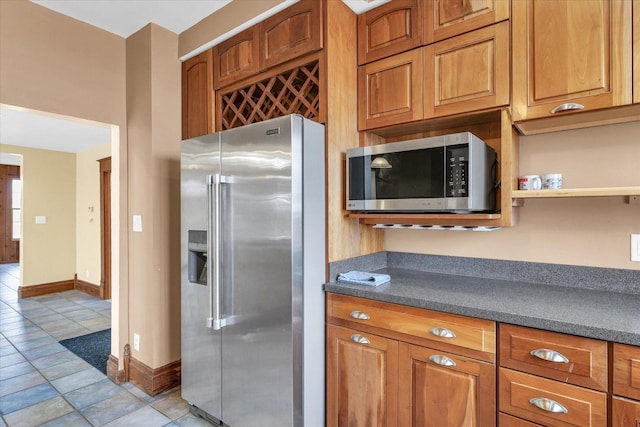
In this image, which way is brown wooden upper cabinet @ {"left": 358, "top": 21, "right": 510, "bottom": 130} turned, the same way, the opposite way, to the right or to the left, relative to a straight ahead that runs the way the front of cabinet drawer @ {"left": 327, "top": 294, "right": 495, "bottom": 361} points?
the same way

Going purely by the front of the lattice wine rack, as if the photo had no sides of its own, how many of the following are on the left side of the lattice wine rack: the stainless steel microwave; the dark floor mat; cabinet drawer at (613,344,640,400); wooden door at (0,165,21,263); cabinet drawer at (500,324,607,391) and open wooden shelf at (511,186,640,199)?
4

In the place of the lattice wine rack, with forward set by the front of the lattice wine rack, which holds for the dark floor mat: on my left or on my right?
on my right

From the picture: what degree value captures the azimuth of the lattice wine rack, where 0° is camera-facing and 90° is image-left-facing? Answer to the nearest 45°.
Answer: approximately 45°

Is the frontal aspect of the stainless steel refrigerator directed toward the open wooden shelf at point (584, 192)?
no

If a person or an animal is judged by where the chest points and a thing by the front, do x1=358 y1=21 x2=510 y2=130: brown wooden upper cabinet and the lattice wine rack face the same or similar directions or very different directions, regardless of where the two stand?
same or similar directions

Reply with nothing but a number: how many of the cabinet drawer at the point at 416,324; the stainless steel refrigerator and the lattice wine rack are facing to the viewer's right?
0

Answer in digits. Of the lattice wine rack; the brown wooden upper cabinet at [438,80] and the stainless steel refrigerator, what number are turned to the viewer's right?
0

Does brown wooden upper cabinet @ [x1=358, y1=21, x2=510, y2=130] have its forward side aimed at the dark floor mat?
no

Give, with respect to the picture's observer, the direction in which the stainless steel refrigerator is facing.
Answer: facing the viewer and to the left of the viewer

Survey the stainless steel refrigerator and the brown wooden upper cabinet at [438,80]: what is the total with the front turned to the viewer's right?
0

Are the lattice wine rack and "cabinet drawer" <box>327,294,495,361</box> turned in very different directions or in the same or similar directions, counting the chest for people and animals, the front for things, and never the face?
same or similar directions

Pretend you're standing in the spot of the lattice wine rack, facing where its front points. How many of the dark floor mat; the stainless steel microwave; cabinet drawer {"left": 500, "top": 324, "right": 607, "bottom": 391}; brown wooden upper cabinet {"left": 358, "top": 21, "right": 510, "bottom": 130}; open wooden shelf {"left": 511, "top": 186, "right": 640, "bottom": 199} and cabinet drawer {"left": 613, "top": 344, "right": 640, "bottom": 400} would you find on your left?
5
